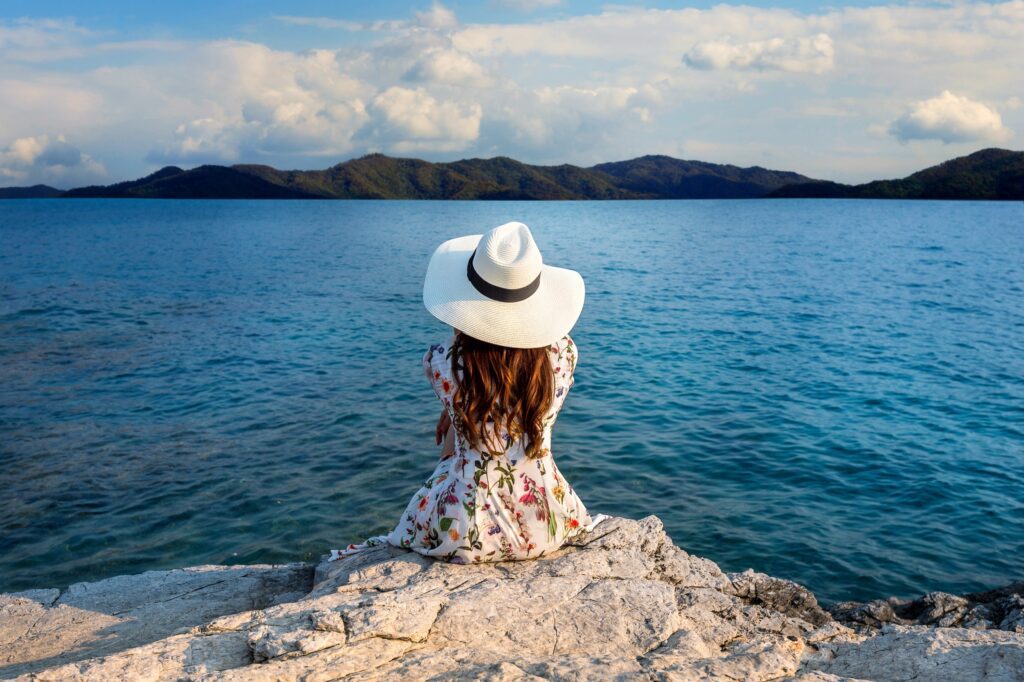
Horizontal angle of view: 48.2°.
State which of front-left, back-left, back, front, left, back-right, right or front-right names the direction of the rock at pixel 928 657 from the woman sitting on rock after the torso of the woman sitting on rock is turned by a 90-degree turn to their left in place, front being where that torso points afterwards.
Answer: back

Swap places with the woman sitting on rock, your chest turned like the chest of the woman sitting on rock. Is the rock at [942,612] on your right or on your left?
on your right

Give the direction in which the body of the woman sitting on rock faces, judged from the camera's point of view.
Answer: away from the camera

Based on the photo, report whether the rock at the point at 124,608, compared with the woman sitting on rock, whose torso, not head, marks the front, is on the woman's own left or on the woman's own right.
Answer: on the woman's own left

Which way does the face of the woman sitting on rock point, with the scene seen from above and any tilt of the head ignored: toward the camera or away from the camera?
away from the camera
